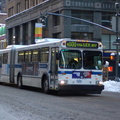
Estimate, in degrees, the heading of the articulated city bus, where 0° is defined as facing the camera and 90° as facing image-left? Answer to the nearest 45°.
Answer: approximately 315°
